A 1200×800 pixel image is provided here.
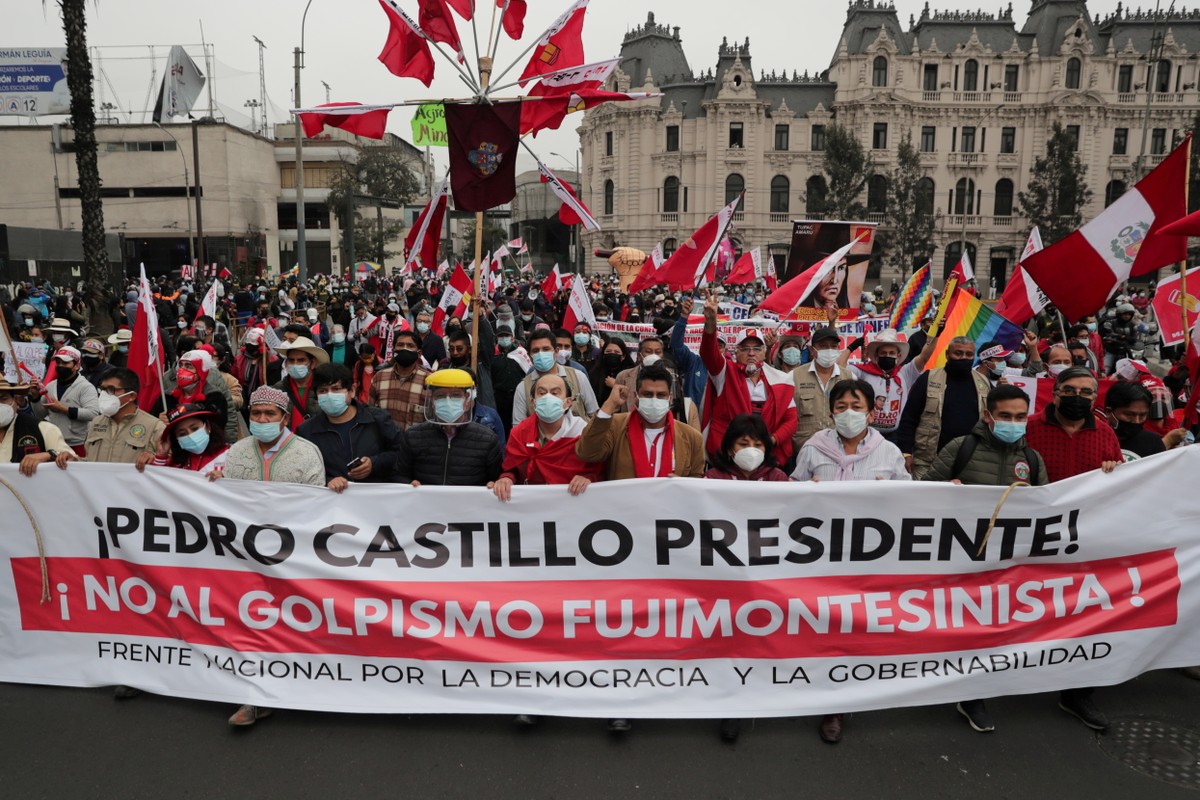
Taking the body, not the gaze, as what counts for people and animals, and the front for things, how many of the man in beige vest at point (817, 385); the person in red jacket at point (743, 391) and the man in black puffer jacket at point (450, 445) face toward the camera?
3

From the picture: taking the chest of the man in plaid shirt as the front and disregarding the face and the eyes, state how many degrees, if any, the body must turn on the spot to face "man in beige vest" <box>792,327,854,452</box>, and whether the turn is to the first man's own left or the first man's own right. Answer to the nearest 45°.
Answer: approximately 90° to the first man's own left

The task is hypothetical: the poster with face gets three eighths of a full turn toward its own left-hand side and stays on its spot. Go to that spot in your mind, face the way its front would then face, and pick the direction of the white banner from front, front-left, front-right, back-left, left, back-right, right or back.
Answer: back-right

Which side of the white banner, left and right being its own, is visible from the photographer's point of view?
front

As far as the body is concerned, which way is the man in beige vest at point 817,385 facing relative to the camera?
toward the camera

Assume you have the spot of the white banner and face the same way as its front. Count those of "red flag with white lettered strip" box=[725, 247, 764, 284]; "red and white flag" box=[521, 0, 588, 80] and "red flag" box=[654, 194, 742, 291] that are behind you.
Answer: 3

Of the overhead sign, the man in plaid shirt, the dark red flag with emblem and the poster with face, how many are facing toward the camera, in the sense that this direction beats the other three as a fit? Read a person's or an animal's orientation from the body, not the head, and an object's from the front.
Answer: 4

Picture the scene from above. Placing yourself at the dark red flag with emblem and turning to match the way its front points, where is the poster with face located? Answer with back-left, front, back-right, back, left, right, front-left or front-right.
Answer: back-left

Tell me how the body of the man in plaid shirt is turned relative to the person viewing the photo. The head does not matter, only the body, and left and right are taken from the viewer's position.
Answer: facing the viewer

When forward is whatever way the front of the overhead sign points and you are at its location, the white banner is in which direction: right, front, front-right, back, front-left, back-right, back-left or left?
front

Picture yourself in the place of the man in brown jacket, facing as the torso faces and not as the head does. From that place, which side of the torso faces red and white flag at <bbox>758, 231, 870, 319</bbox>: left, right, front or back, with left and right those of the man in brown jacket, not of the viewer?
back

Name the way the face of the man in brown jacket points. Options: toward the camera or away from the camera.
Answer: toward the camera

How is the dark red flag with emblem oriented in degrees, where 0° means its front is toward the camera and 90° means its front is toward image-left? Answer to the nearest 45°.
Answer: approximately 0°

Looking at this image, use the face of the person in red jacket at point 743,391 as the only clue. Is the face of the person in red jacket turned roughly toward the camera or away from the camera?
toward the camera

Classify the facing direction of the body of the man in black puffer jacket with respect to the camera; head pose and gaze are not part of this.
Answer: toward the camera

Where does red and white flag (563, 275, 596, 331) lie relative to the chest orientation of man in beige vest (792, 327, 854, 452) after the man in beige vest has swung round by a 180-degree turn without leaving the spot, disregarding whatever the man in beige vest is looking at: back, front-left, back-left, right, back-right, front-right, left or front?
front-left

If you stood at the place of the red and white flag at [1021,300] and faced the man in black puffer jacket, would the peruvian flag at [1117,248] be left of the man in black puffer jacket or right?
left
